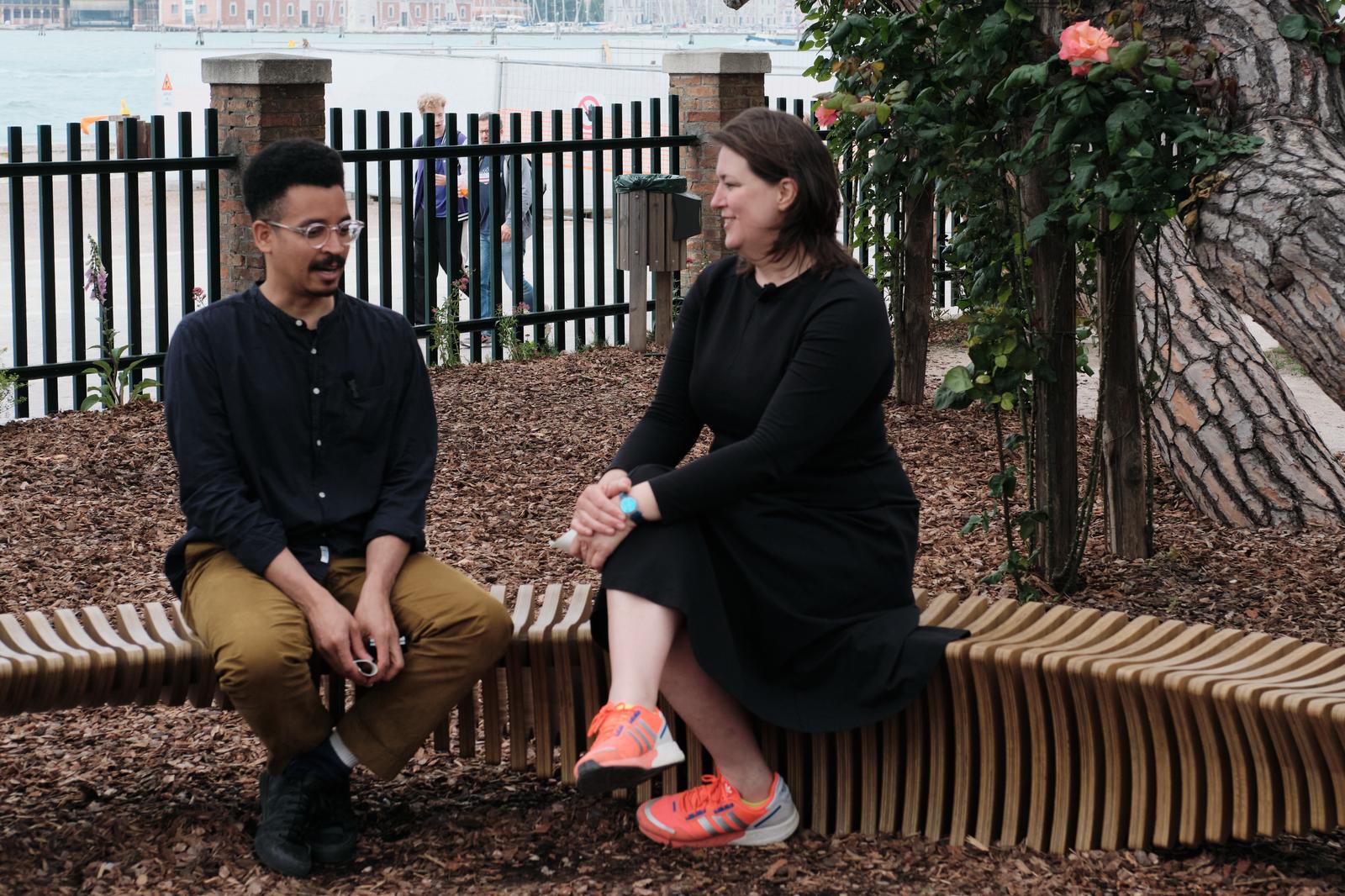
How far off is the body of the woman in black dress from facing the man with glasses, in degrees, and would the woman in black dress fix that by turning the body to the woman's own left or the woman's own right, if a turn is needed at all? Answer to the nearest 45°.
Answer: approximately 45° to the woman's own right

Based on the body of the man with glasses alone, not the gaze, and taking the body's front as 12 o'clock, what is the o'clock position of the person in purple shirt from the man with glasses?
The person in purple shirt is roughly at 6 o'clock from the man with glasses.

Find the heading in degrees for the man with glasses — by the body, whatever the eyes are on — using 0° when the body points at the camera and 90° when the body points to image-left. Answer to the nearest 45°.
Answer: approximately 0°

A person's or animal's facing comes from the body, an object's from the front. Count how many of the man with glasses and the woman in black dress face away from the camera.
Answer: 0

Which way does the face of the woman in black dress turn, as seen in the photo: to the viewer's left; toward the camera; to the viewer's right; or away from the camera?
to the viewer's left

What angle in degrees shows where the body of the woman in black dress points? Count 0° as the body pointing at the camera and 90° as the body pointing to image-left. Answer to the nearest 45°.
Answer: approximately 45°
